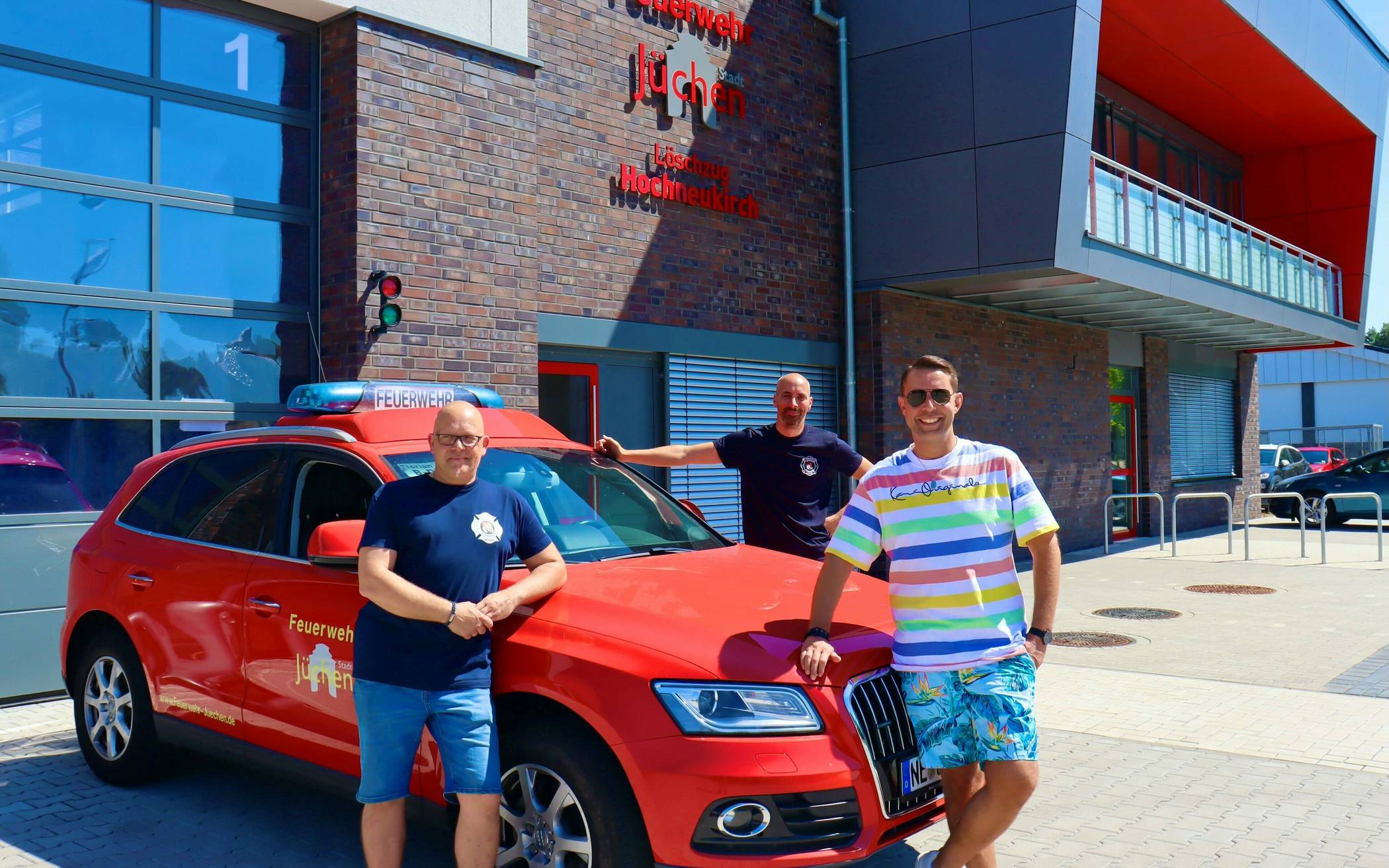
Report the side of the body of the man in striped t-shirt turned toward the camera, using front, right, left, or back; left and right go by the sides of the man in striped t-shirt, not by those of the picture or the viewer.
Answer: front

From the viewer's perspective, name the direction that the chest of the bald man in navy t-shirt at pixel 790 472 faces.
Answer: toward the camera

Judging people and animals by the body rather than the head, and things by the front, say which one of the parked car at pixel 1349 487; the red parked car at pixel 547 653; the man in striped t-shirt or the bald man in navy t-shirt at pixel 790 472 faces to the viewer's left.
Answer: the parked car

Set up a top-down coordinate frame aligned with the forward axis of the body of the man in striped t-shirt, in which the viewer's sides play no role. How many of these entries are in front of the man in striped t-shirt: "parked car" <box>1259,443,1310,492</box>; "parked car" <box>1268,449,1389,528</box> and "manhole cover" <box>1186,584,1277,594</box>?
0

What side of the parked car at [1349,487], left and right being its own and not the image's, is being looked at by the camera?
left

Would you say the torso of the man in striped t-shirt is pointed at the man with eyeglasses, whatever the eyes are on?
no

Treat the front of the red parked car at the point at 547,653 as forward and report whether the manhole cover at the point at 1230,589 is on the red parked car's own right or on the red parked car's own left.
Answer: on the red parked car's own left

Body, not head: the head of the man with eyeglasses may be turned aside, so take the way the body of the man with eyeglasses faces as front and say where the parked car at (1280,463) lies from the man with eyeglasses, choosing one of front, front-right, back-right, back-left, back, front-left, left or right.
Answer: back-left

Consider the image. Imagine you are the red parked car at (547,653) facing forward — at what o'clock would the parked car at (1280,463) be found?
The parked car is roughly at 9 o'clock from the red parked car.

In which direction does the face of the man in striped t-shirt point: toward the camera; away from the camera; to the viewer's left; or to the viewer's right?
toward the camera

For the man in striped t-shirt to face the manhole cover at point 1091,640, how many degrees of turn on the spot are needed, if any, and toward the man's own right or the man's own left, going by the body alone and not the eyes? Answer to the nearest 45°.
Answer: approximately 180°

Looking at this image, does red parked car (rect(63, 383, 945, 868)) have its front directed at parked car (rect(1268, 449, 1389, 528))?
no

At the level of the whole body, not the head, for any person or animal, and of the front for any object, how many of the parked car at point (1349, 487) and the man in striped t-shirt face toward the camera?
1

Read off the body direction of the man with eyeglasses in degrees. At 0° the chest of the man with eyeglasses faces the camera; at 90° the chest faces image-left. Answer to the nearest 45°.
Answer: approximately 0°

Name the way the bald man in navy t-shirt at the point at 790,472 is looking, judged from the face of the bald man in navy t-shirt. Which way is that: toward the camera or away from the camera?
toward the camera

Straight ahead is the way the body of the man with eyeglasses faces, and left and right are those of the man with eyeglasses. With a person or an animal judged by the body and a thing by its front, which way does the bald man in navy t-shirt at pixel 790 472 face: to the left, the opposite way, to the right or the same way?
the same way

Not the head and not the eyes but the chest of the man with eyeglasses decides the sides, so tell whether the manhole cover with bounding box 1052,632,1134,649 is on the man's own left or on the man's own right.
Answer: on the man's own left
